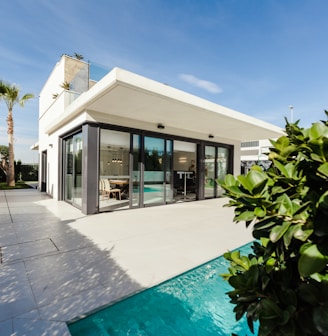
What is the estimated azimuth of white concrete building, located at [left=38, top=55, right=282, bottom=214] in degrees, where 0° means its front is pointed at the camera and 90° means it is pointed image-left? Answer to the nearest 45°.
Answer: approximately 315°

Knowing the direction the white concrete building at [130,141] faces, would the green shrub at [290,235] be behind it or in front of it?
in front

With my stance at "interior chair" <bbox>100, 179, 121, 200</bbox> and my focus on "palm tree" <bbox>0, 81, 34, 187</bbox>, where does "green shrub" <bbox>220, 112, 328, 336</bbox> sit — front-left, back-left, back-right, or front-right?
back-left

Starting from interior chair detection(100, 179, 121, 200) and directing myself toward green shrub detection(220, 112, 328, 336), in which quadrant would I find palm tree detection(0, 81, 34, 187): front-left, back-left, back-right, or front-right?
back-right

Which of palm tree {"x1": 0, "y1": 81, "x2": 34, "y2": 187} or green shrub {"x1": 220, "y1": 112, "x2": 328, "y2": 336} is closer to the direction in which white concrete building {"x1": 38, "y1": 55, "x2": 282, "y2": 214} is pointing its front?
the green shrub
